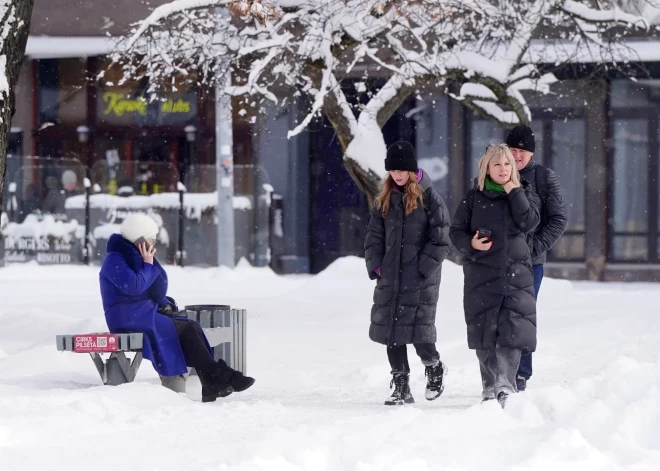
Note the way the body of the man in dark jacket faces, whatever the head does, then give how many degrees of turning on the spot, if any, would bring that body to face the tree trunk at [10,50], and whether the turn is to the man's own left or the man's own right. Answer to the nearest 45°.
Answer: approximately 45° to the man's own right

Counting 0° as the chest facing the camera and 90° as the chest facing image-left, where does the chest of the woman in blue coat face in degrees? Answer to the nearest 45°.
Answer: approximately 270°

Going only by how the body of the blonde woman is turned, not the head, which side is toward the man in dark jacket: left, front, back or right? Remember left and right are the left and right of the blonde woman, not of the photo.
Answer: back

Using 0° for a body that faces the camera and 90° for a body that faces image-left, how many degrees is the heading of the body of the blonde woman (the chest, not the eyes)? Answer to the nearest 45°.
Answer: approximately 0°

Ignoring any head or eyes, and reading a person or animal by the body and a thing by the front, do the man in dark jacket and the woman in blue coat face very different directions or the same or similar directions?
very different directions

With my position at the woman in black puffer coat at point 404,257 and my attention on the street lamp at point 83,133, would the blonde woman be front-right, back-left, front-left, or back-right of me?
back-right

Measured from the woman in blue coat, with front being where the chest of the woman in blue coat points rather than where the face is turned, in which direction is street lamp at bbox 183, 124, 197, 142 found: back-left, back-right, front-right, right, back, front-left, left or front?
left

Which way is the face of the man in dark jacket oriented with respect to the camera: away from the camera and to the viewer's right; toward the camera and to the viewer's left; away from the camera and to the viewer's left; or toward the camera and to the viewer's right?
toward the camera and to the viewer's left

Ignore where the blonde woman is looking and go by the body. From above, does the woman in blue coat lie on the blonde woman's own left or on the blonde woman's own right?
on the blonde woman's own right

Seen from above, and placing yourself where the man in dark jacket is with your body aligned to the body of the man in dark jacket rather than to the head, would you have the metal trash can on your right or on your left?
on your right

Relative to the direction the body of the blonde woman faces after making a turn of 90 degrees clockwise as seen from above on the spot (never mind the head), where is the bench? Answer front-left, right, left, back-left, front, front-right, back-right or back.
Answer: front

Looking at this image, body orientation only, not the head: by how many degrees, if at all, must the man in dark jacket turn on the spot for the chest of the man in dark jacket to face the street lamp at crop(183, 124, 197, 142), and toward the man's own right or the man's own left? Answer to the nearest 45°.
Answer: approximately 90° to the man's own right

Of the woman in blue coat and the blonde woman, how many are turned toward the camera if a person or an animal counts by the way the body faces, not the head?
1
